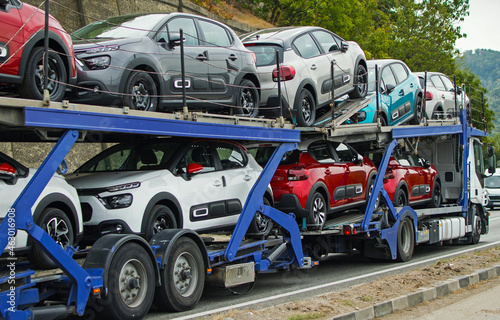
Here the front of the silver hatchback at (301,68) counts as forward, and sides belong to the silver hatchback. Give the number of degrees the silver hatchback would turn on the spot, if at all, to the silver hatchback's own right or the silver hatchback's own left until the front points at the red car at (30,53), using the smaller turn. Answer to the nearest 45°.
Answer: approximately 180°

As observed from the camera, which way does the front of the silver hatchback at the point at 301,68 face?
facing away from the viewer and to the right of the viewer

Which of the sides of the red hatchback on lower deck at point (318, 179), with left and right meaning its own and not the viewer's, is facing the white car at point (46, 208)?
back

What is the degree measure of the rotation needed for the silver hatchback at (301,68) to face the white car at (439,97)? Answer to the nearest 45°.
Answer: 0° — it already faces it

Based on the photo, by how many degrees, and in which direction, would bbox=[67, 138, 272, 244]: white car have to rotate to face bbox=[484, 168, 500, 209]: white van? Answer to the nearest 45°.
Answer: approximately 180°

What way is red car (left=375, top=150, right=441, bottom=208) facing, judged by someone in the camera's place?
facing away from the viewer and to the right of the viewer

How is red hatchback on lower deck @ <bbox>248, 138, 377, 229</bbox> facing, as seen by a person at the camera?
facing away from the viewer and to the right of the viewer
